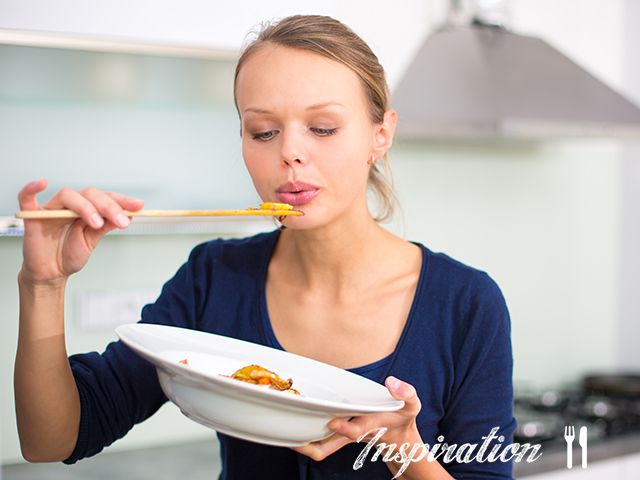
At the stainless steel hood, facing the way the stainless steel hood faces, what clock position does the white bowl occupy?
The white bowl is roughly at 2 o'clock from the stainless steel hood.

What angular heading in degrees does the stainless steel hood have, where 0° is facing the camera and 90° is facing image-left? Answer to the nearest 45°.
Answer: approximately 315°

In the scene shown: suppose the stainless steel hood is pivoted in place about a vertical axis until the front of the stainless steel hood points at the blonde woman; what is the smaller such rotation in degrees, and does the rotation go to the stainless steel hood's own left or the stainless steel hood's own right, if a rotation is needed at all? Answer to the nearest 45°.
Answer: approximately 45° to the stainless steel hood's own right

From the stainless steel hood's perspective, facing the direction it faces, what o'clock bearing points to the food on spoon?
The food on spoon is roughly at 2 o'clock from the stainless steel hood.

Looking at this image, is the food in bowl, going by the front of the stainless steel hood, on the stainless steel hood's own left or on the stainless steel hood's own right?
on the stainless steel hood's own right
